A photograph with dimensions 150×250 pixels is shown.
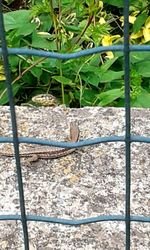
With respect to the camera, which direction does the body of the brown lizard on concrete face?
to the viewer's right
